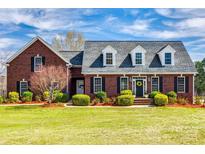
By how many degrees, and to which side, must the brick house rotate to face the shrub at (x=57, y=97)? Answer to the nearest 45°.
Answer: approximately 90° to its right

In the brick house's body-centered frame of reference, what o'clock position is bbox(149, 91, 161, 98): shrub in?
The shrub is roughly at 10 o'clock from the brick house.

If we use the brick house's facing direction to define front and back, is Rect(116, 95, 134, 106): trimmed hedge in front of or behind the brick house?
in front

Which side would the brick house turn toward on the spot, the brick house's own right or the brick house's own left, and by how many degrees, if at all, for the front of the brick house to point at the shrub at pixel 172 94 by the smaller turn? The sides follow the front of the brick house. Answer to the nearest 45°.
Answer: approximately 90° to the brick house's own left

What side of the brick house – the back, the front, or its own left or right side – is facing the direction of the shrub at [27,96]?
right

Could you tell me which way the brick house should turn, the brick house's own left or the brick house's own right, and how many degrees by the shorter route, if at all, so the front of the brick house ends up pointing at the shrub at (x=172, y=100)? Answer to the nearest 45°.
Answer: approximately 45° to the brick house's own left

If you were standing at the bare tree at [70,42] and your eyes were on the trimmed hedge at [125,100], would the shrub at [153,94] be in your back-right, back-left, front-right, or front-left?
front-left

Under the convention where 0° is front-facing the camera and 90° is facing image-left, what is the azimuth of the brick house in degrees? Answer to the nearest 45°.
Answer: approximately 0°

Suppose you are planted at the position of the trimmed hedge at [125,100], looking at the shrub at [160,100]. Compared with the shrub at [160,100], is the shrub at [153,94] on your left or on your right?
left

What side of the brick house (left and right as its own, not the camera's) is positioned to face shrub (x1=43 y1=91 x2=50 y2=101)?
right

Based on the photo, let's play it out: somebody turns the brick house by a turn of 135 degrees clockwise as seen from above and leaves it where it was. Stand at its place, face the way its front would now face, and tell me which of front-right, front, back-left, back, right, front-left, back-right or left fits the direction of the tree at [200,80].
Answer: right
